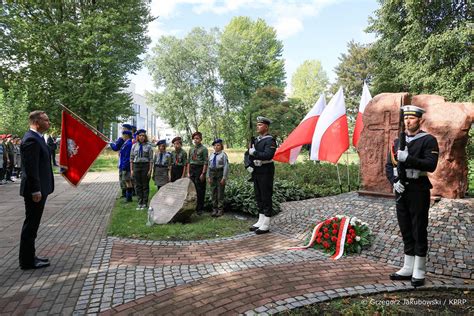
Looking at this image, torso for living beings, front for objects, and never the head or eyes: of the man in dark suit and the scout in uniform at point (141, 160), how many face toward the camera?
1

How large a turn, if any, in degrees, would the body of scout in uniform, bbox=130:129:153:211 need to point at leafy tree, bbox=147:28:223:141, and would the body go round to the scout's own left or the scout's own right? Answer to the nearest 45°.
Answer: approximately 180°

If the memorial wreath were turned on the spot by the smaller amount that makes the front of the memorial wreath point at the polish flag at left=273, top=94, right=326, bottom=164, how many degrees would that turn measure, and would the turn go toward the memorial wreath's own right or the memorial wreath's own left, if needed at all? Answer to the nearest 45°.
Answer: approximately 135° to the memorial wreath's own right

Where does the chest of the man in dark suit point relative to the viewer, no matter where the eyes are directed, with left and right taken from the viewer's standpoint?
facing to the right of the viewer

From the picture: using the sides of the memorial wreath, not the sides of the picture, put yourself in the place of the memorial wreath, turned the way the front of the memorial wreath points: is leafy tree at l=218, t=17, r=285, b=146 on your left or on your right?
on your right

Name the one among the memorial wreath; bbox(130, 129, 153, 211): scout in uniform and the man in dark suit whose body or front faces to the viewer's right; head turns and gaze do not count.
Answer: the man in dark suit

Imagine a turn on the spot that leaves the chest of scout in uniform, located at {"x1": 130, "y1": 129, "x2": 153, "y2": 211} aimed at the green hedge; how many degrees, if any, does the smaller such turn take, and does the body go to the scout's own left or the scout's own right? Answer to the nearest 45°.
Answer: approximately 90° to the scout's own left

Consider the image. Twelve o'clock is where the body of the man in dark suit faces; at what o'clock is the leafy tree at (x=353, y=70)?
The leafy tree is roughly at 11 o'clock from the man in dark suit.

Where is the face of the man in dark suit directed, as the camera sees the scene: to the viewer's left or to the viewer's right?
to the viewer's right

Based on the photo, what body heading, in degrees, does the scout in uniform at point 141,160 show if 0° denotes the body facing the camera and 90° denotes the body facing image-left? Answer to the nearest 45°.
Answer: approximately 0°
